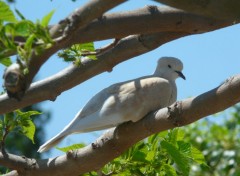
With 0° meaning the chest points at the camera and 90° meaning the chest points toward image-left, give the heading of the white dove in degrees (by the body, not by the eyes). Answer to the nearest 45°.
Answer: approximately 270°

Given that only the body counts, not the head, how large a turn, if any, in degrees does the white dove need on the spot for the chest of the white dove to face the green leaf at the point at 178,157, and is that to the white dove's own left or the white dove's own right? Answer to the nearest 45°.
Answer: approximately 45° to the white dove's own right

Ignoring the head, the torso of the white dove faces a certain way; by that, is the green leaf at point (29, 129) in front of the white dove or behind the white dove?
behind

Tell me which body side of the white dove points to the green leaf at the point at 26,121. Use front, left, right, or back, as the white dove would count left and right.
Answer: back

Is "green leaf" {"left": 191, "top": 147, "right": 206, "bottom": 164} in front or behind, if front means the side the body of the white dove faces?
in front
